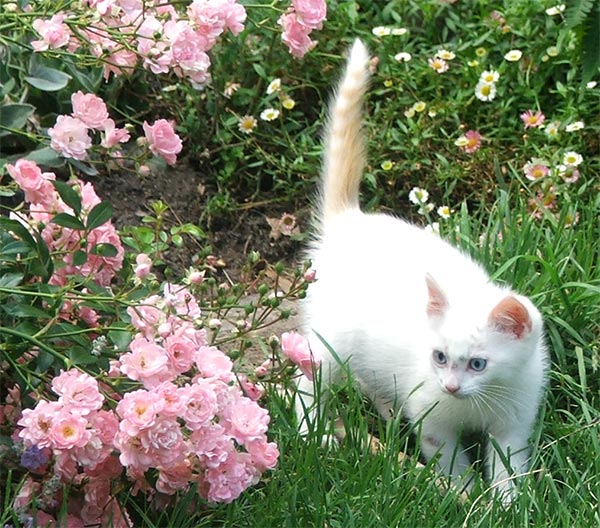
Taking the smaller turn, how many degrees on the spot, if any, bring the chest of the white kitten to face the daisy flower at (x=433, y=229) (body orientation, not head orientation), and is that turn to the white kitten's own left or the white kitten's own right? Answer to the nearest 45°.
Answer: approximately 135° to the white kitten's own left

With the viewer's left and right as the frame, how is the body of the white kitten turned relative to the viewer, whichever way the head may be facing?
facing the viewer and to the right of the viewer

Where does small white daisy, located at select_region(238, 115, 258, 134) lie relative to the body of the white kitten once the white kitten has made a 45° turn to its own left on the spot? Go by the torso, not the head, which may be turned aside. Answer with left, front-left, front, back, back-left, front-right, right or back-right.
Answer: back-left

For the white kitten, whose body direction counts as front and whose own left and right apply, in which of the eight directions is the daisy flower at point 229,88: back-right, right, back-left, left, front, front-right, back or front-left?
back

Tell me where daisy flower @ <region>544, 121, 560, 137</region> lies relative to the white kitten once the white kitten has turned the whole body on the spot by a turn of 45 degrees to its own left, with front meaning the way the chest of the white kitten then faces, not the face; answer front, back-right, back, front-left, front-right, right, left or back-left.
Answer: left

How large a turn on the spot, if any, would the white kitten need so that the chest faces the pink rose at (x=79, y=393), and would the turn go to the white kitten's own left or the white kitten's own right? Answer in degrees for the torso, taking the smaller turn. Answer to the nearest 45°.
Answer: approximately 90° to the white kitten's own right

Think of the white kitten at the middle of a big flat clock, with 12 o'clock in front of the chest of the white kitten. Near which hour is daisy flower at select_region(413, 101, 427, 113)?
The daisy flower is roughly at 7 o'clock from the white kitten.

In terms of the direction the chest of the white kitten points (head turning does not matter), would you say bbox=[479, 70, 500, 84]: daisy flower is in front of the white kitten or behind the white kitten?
behind

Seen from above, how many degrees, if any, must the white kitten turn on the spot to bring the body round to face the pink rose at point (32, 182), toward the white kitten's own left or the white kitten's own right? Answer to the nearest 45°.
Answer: approximately 90° to the white kitten's own right

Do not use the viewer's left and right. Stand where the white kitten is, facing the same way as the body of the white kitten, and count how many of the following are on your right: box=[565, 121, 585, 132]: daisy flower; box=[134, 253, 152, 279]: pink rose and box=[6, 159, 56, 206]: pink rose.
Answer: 2

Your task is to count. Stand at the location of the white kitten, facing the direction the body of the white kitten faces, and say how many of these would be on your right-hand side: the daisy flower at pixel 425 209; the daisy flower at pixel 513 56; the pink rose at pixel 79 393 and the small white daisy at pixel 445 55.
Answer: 1

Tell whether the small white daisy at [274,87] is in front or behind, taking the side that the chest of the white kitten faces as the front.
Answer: behind

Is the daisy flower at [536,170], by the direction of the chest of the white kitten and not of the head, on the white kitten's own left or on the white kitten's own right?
on the white kitten's own left

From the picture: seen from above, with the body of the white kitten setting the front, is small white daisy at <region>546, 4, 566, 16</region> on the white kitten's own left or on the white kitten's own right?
on the white kitten's own left
